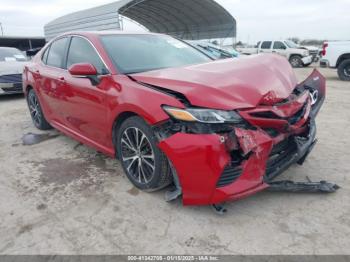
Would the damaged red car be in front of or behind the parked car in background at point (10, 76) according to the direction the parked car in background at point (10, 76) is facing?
in front

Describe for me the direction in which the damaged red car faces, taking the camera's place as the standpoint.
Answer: facing the viewer and to the right of the viewer

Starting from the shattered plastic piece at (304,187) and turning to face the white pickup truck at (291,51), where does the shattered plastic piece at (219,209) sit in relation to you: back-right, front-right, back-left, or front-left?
back-left

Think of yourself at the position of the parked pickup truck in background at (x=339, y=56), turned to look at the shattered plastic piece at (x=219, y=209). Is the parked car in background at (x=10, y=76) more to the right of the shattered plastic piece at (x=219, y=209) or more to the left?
right

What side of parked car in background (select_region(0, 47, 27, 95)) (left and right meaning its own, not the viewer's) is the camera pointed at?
front
